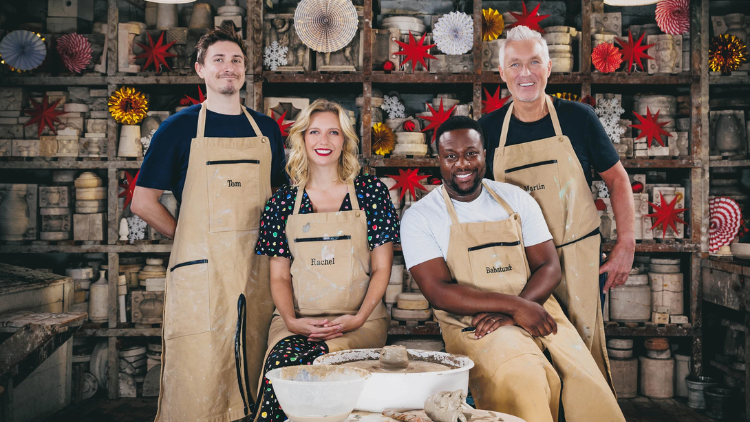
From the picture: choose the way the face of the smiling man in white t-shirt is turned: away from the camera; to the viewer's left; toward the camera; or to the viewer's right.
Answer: toward the camera

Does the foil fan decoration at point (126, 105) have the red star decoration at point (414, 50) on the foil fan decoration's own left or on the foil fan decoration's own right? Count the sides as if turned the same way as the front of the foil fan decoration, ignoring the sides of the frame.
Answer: on the foil fan decoration's own left

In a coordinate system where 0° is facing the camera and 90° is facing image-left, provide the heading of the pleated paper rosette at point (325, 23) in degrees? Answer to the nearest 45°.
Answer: approximately 0°

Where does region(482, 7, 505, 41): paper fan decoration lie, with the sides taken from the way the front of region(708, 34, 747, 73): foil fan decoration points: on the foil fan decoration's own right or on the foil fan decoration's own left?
on the foil fan decoration's own right

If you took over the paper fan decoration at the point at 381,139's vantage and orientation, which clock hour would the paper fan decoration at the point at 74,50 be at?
the paper fan decoration at the point at 74,50 is roughly at 3 o'clock from the paper fan decoration at the point at 381,139.

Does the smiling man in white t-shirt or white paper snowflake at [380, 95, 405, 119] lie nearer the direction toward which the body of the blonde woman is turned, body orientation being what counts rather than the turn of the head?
the smiling man in white t-shirt

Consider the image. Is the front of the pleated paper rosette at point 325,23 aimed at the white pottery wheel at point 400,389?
yes

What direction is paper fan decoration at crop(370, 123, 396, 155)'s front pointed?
toward the camera

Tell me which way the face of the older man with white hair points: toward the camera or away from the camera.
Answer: toward the camera

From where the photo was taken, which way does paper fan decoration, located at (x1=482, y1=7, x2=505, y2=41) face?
toward the camera

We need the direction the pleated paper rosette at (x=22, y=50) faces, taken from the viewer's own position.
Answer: facing the viewer

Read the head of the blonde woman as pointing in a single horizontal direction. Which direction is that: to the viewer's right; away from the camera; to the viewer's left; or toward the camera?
toward the camera

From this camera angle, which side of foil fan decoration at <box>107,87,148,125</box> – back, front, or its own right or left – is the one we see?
front

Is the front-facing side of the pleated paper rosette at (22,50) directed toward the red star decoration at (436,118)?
no

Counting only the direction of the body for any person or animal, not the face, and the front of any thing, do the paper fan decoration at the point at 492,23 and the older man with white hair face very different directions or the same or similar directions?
same or similar directions

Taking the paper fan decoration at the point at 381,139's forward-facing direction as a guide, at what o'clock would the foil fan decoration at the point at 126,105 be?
the foil fan decoration at the point at 126,105 is roughly at 3 o'clock from the paper fan decoration at the point at 381,139.

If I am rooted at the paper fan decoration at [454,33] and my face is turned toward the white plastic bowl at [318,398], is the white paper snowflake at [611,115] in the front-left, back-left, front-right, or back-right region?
back-left

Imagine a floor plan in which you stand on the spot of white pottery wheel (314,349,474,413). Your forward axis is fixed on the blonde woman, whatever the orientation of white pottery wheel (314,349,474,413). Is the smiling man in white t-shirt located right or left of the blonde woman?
right
